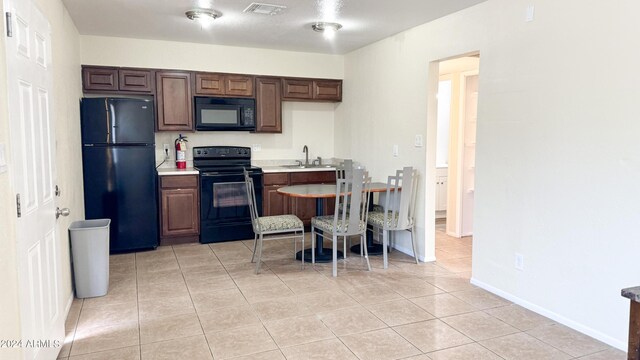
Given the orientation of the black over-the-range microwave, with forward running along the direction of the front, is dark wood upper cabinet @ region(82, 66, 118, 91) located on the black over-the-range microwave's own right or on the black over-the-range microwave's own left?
on the black over-the-range microwave's own right

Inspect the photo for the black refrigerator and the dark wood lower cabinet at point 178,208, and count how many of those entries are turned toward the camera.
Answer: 2

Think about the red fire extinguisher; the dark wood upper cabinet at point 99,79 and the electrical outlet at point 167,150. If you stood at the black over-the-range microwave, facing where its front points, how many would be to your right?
3

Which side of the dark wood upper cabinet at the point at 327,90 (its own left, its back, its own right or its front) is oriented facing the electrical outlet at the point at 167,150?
right

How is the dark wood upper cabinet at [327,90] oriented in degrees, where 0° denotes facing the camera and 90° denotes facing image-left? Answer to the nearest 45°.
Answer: approximately 0°

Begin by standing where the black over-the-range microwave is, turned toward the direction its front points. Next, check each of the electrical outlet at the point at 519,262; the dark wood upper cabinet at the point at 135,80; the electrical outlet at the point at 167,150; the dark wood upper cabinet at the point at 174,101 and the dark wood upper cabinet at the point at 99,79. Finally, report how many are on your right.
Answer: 4
